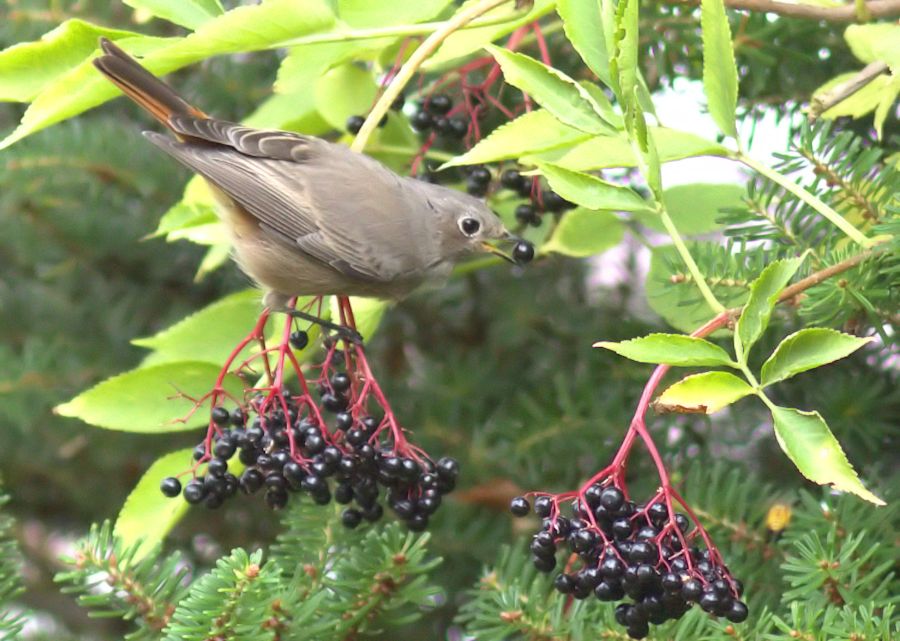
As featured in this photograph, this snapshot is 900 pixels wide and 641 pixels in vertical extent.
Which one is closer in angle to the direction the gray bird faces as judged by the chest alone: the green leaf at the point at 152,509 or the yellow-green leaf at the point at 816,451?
the yellow-green leaf

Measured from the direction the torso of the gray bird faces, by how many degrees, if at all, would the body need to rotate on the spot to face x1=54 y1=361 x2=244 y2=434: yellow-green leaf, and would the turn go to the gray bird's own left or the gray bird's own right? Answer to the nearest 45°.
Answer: approximately 135° to the gray bird's own right

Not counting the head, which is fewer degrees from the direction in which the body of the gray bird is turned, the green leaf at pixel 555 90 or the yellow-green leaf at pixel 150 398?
the green leaf

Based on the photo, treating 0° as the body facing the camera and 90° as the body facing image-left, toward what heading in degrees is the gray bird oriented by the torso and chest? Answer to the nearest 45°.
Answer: approximately 270°

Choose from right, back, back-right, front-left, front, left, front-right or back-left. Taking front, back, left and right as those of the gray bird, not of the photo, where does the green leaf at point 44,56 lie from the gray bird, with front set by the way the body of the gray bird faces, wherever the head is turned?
back-right

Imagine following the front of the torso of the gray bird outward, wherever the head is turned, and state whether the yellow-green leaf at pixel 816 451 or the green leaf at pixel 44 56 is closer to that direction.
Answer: the yellow-green leaf
